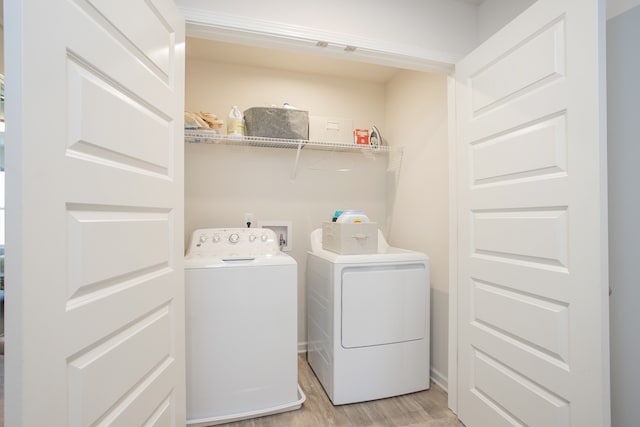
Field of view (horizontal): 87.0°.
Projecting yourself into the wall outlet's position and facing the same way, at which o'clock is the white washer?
The white washer is roughly at 12 o'clock from the wall outlet.

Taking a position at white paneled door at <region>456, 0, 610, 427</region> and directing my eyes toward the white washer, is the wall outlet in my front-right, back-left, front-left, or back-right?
front-right

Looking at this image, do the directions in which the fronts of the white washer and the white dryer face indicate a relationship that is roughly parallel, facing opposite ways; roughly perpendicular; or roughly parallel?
roughly parallel

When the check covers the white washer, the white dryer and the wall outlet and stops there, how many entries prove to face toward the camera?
3

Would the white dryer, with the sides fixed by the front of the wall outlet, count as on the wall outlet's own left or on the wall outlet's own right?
on the wall outlet's own left

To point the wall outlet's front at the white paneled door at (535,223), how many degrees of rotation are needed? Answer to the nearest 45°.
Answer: approximately 45° to its left

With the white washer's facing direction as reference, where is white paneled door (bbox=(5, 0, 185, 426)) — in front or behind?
in front

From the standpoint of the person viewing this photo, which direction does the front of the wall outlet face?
facing the viewer

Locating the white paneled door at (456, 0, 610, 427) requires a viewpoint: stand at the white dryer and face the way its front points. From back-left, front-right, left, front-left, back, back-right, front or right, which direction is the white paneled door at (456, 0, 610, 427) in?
front-left

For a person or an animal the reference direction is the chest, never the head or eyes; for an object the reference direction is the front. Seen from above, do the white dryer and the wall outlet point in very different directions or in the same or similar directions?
same or similar directions

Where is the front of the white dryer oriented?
toward the camera
